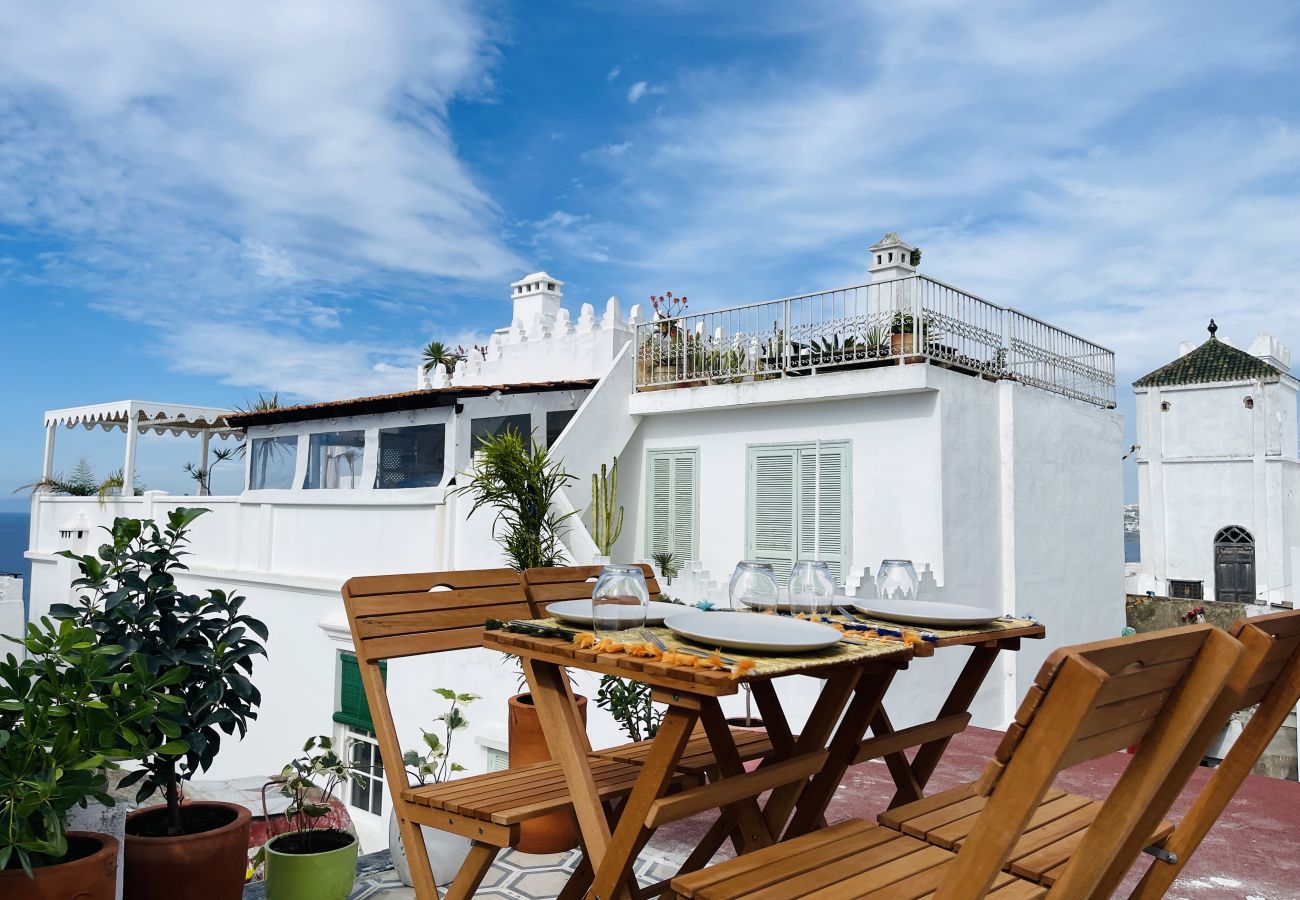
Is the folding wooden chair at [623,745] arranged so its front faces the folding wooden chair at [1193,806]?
yes

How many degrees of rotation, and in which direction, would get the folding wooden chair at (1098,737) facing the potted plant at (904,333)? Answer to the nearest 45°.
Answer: approximately 45° to its right

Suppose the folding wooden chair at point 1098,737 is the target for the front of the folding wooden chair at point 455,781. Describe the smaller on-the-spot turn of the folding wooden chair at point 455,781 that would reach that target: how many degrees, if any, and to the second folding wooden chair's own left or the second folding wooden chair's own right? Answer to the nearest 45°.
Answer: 0° — it already faces it

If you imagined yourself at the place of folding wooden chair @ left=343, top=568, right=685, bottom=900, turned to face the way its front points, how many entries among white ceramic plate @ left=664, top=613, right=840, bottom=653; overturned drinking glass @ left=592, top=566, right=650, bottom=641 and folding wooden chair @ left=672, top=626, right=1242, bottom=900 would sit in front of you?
3

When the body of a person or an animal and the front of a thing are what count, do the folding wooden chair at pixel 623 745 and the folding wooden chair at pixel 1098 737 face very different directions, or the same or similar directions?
very different directions

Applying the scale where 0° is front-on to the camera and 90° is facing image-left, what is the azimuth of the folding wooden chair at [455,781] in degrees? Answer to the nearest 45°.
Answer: approximately 315°

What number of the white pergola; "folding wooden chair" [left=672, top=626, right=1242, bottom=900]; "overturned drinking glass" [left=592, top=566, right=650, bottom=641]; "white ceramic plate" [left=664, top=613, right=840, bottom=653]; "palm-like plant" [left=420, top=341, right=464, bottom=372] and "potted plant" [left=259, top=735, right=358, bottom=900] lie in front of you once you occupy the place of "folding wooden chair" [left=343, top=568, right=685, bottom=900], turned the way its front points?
3

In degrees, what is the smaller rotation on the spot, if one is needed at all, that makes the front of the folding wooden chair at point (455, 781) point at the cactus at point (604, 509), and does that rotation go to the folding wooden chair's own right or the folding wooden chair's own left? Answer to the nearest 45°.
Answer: approximately 135° to the folding wooden chair's own left

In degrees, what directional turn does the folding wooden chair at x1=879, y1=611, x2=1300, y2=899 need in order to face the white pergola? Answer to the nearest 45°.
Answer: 0° — it already faces it

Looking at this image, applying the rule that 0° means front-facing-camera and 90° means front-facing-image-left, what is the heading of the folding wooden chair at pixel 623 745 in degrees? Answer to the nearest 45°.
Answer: approximately 315°

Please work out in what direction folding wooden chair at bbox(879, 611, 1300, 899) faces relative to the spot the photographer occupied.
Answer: facing away from the viewer and to the left of the viewer

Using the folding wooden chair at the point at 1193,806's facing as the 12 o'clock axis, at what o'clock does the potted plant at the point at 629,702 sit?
The potted plant is roughly at 12 o'clock from the folding wooden chair.

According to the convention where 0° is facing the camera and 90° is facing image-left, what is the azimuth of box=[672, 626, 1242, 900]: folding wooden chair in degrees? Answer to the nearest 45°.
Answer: approximately 135°
